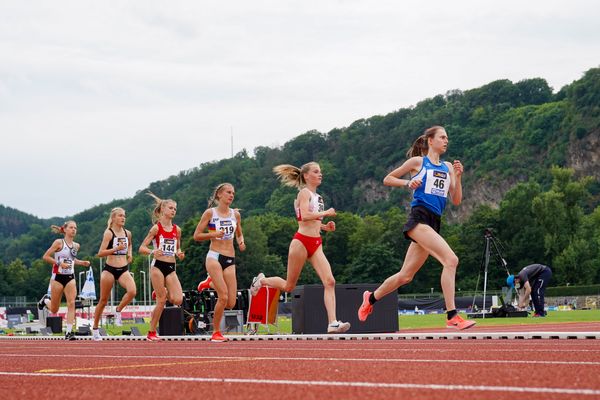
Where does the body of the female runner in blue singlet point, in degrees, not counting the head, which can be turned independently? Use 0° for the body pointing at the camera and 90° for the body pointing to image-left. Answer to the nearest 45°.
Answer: approximately 315°

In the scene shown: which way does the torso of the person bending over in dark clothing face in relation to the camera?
to the viewer's left

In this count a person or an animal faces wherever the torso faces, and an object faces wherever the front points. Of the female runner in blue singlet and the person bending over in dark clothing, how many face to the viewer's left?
1

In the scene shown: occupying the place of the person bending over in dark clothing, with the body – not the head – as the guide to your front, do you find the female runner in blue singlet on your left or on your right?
on your left
